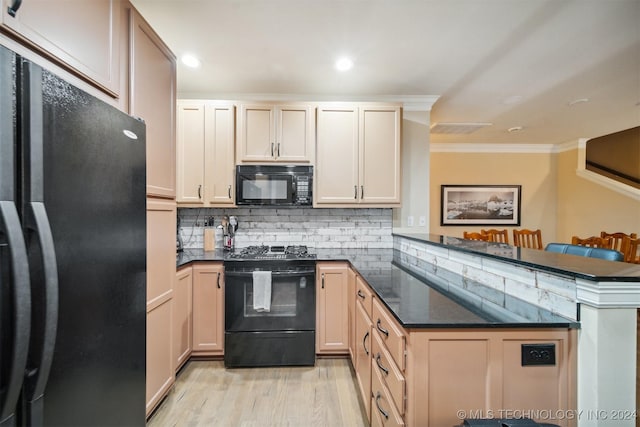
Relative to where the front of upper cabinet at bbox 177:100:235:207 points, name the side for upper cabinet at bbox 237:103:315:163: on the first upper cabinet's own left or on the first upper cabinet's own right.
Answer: on the first upper cabinet's own left

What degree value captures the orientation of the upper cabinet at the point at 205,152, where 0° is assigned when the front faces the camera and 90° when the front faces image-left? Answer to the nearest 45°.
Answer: approximately 0°

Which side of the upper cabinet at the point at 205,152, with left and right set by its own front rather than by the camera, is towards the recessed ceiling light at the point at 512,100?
left

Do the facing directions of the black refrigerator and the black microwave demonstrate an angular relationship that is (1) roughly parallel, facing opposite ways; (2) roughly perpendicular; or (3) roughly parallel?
roughly perpendicular

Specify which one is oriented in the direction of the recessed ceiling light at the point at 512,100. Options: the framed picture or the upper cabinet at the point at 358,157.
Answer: the framed picture

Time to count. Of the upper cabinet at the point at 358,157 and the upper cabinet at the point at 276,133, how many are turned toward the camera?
2

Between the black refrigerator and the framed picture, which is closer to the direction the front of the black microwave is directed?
the black refrigerator

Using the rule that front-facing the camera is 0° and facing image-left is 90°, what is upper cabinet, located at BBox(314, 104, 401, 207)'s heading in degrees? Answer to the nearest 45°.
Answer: approximately 0°

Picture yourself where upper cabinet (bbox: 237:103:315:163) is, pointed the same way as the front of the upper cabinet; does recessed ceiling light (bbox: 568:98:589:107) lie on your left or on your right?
on your left
